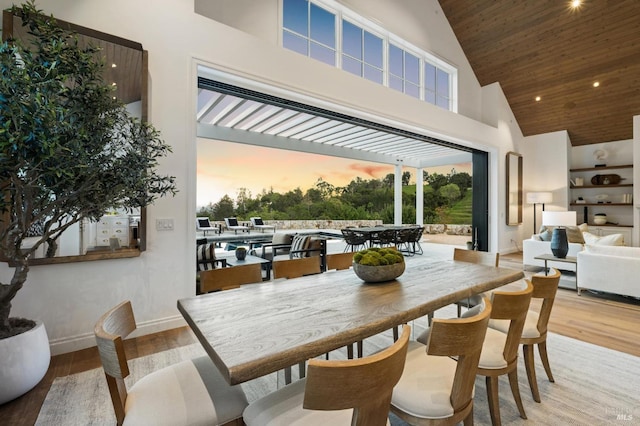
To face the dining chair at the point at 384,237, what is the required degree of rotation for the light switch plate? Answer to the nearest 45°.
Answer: approximately 135° to its left

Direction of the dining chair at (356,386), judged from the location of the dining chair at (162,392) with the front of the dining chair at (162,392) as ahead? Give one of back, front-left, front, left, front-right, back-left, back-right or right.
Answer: front-right

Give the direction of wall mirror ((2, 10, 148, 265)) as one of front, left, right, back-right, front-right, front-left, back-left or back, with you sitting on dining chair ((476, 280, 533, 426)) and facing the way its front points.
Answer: front-left

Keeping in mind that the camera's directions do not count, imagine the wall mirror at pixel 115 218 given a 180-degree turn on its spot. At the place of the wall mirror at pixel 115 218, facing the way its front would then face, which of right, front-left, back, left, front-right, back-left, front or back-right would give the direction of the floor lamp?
back-right

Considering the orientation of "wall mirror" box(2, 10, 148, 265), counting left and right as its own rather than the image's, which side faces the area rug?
front

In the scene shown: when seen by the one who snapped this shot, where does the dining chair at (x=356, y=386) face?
facing away from the viewer and to the left of the viewer

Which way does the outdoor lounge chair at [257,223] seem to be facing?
to the viewer's right

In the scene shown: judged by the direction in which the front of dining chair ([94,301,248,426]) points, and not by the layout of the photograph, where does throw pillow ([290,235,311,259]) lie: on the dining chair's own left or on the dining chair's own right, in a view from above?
on the dining chair's own left

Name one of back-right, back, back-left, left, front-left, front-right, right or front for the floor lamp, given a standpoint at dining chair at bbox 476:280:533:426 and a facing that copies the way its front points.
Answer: front-right
